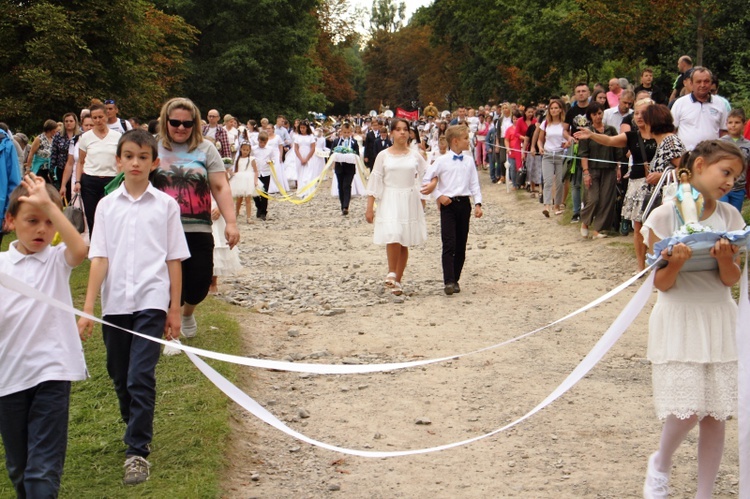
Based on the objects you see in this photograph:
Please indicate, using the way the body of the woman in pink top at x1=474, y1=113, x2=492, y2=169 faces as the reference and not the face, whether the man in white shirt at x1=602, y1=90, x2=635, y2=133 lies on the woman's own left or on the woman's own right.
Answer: on the woman's own left

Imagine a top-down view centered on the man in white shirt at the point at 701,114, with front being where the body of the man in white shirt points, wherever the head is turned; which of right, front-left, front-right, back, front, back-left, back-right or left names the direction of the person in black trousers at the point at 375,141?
back-right

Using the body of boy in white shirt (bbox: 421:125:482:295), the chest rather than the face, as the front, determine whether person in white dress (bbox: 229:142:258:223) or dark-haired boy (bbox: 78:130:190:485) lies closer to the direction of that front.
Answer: the dark-haired boy

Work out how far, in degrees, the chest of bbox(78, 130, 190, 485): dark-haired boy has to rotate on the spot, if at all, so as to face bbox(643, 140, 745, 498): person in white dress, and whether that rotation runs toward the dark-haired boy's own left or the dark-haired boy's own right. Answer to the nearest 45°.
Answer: approximately 45° to the dark-haired boy's own left

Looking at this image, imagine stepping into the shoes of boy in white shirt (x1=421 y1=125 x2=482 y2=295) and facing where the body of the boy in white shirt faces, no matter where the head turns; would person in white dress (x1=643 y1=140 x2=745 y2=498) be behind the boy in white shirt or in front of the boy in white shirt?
in front

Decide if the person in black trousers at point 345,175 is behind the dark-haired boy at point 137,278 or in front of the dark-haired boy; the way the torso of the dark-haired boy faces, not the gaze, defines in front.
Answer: behind

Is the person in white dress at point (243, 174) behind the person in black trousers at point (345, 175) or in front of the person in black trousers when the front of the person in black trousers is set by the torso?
in front

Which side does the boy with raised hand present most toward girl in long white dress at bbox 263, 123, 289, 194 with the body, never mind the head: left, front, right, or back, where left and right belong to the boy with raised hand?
back

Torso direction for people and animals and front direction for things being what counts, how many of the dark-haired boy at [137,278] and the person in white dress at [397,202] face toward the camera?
2
